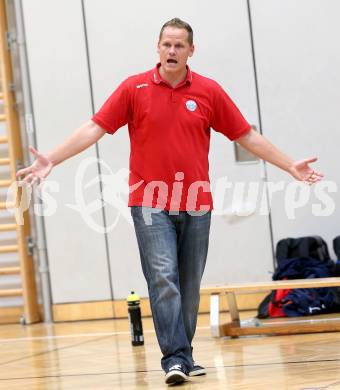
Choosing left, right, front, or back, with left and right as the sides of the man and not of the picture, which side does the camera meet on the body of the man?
front

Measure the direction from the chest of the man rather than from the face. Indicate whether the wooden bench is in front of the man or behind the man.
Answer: behind

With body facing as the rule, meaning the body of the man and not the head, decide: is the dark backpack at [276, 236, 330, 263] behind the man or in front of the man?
behind

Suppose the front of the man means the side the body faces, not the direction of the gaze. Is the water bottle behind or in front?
behind
